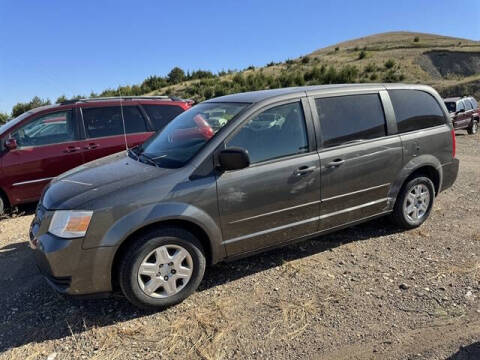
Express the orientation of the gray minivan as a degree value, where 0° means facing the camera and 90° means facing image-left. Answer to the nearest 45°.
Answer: approximately 45°

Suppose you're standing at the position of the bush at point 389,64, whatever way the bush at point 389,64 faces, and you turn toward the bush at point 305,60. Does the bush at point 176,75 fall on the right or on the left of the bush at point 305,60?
left

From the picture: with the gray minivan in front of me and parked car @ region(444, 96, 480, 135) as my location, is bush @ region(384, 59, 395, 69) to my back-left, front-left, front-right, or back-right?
back-right

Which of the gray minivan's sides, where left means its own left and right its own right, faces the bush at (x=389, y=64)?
back

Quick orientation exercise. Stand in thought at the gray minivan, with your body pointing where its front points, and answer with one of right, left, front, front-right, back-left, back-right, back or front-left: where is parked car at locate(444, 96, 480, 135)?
back

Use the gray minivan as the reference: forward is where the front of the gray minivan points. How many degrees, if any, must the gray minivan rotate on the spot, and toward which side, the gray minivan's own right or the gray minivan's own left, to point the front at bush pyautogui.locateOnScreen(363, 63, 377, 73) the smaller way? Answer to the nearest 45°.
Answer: approximately 135° to the gray minivan's own right

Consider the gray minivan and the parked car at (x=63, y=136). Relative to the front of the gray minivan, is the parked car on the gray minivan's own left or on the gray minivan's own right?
on the gray minivan's own right

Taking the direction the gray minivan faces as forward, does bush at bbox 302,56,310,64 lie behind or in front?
behind
